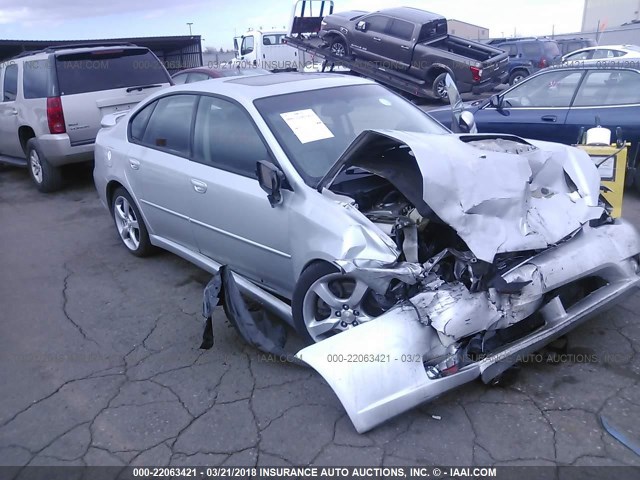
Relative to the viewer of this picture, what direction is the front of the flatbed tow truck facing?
facing away from the viewer and to the left of the viewer

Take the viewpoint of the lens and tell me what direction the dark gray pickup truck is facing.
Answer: facing away from the viewer and to the left of the viewer

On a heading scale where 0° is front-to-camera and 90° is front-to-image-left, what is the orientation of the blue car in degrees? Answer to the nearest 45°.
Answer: approximately 90°

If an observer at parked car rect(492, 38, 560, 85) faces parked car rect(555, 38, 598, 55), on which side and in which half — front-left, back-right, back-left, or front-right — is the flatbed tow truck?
back-left

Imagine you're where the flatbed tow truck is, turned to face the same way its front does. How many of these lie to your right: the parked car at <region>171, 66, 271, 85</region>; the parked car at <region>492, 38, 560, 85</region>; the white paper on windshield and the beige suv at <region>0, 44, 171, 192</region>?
1

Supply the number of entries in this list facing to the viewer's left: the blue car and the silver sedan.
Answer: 1

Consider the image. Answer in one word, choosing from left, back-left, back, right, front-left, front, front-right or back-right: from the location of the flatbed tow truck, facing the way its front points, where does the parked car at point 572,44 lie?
right

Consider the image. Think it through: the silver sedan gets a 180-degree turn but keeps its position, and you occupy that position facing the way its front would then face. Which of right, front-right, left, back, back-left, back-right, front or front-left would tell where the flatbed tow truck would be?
front-right

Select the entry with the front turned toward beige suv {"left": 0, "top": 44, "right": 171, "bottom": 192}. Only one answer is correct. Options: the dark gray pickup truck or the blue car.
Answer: the blue car

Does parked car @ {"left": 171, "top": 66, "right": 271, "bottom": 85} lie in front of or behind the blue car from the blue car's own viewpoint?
in front

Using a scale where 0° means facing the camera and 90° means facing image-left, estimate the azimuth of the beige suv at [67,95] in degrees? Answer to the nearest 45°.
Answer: approximately 135°

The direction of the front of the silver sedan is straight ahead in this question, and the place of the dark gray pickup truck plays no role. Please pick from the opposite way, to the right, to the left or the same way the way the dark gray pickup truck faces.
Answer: the opposite way

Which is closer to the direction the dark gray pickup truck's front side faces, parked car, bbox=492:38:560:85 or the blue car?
the parked car

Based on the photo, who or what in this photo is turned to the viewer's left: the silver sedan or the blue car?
the blue car

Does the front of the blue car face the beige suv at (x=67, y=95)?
yes

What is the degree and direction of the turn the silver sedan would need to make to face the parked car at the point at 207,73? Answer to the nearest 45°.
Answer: approximately 135° to its left
